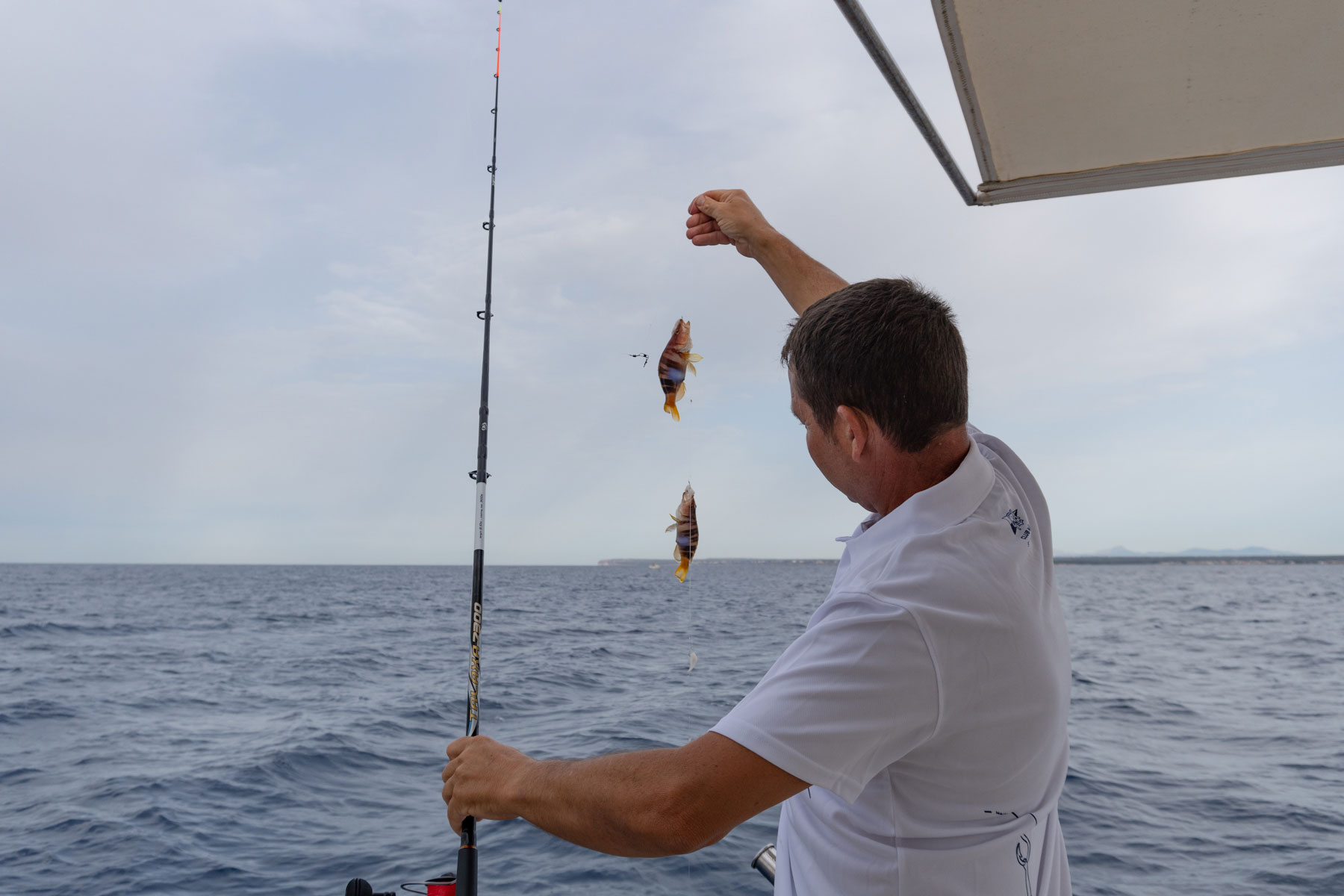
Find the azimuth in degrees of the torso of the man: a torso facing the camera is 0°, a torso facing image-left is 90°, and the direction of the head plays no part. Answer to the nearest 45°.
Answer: approximately 135°

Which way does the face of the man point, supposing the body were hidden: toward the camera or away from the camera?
away from the camera
